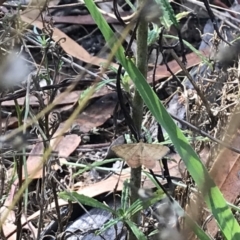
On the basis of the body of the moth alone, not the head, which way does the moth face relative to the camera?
away from the camera

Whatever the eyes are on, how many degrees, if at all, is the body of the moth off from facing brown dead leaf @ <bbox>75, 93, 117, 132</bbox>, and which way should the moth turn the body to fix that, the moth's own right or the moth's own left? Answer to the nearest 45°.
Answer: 0° — it already faces it
